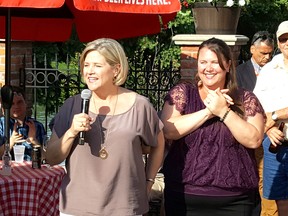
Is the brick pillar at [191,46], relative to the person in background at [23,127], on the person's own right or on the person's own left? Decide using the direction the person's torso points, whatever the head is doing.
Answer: on the person's own left

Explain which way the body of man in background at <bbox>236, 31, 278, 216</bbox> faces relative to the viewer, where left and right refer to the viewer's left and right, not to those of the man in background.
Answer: facing the viewer and to the right of the viewer

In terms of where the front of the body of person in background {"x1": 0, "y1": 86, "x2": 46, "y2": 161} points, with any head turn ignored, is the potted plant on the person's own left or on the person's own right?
on the person's own left

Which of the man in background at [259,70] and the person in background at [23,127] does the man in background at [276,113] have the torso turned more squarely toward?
the person in background

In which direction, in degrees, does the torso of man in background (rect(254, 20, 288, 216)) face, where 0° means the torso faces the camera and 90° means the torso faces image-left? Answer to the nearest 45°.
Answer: approximately 0°

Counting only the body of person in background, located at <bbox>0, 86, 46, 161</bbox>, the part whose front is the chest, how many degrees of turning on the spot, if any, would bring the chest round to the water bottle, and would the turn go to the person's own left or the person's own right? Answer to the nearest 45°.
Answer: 0° — they already face it

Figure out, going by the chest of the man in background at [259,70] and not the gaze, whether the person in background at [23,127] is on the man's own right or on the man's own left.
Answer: on the man's own right

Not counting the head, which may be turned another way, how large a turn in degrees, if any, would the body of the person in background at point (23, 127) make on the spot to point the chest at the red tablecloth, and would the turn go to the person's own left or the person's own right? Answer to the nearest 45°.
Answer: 0° — they already face it

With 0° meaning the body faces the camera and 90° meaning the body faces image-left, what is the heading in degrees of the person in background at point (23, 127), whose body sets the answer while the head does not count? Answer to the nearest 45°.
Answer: approximately 0°
